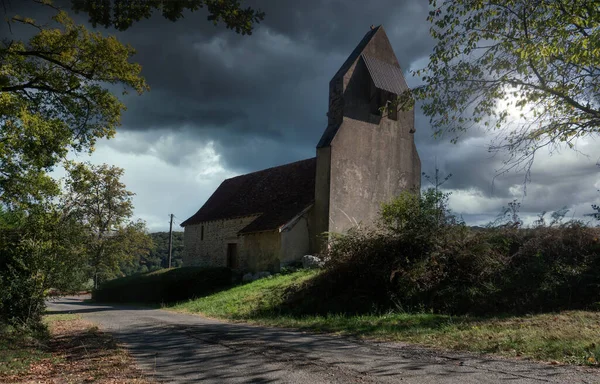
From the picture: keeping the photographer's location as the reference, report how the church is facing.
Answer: facing the viewer and to the right of the viewer

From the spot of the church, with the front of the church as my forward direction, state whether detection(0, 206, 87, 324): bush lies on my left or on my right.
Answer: on my right

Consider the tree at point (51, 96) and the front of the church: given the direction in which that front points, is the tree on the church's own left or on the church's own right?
on the church's own right

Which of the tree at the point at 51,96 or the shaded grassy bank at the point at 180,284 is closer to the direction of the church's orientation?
the tree
